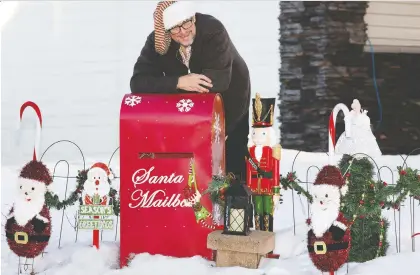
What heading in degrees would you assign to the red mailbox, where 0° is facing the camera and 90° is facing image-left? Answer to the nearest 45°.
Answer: approximately 0°

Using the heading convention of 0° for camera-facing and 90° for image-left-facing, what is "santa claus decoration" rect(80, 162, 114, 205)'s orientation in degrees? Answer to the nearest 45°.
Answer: approximately 0°

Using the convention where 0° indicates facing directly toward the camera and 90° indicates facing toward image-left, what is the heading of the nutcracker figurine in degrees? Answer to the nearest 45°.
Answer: approximately 45°

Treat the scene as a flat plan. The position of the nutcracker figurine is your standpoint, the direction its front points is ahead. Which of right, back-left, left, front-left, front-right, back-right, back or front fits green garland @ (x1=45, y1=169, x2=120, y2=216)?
front-right

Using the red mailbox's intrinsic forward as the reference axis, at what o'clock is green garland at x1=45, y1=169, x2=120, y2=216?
The green garland is roughly at 4 o'clock from the red mailbox.

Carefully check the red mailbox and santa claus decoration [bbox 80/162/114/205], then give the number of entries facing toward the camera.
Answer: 2
